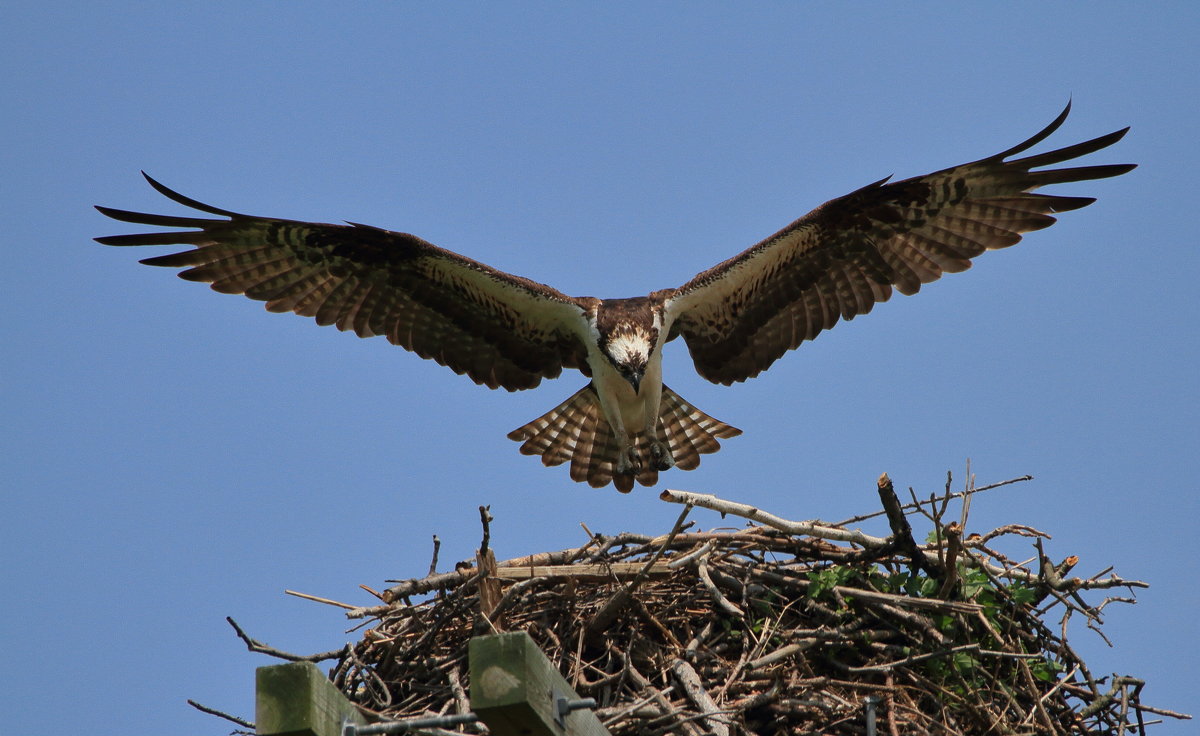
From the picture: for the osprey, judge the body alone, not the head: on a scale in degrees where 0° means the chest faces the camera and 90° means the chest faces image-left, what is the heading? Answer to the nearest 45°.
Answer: approximately 0°

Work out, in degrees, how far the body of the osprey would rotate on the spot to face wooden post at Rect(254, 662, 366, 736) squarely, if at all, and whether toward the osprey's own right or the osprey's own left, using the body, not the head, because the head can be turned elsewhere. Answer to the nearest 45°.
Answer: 0° — it already faces it

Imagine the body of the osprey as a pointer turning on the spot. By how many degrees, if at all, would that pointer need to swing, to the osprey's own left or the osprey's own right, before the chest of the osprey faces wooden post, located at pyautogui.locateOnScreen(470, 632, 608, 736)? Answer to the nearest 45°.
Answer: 0° — it already faces it
